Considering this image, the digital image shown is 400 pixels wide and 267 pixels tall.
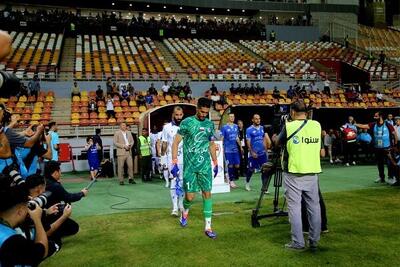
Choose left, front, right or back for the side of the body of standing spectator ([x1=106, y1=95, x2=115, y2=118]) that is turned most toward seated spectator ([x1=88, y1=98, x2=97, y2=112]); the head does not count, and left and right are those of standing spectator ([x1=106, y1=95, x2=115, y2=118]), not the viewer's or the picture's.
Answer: right

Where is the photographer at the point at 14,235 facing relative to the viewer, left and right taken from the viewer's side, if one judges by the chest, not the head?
facing away from the viewer and to the right of the viewer

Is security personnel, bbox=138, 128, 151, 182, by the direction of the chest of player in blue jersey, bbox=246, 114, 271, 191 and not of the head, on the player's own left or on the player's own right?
on the player's own right

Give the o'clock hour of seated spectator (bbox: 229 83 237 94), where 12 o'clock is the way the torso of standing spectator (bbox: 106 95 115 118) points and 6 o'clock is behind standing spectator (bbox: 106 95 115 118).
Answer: seated spectator (bbox: 229 83 237 94) is roughly at 8 o'clock from standing spectator (bbox: 106 95 115 118).

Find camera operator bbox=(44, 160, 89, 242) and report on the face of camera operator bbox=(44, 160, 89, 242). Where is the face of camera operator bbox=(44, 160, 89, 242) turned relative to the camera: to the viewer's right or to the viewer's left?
to the viewer's right

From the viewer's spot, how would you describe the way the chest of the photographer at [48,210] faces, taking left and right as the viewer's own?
facing to the right of the viewer

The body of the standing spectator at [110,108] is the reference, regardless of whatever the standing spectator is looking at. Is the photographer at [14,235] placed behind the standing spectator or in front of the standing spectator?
in front

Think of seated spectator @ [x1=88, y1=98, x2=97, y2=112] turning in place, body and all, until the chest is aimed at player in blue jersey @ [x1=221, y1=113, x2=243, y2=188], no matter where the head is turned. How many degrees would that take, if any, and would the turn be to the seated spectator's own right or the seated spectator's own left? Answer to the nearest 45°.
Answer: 0° — they already face them

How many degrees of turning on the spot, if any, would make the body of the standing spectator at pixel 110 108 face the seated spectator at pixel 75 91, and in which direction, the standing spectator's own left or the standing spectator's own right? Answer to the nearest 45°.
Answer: approximately 135° to the standing spectator's own right

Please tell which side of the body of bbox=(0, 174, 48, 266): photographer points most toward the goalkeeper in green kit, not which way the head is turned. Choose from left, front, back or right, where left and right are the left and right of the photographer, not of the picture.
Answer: front
